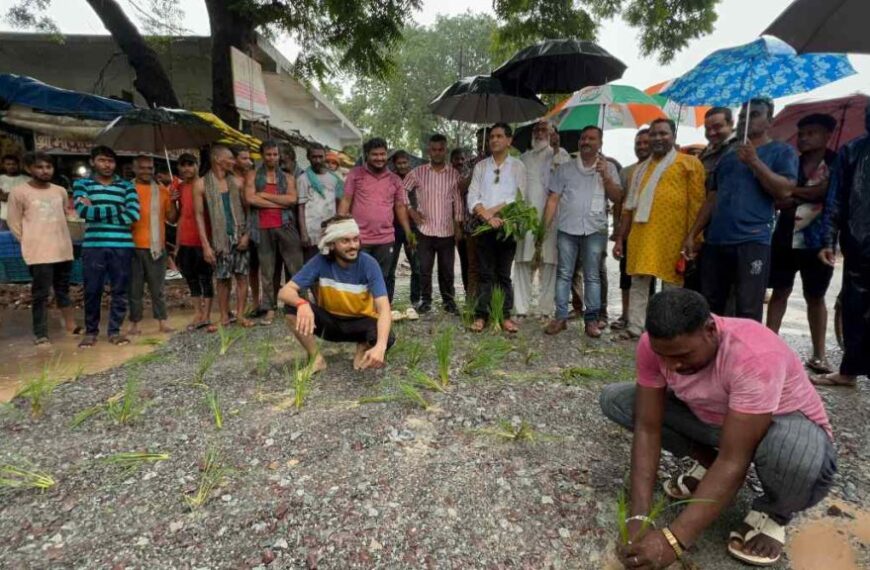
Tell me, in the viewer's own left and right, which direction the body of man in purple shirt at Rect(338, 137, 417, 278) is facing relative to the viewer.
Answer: facing the viewer

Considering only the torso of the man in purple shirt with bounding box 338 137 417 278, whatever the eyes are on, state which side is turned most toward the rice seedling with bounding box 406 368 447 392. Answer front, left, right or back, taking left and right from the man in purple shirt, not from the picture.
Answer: front

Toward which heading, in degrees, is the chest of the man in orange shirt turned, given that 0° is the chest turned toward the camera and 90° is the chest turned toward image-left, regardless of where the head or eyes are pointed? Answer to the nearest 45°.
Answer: approximately 0°

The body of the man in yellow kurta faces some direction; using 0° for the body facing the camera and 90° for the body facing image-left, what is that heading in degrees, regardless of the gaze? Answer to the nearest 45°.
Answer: approximately 45°

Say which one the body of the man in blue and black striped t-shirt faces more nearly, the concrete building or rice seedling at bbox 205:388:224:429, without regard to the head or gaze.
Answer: the rice seedling

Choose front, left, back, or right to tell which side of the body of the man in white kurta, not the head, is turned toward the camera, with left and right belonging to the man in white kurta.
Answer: front

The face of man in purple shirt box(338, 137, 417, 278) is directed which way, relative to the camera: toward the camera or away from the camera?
toward the camera

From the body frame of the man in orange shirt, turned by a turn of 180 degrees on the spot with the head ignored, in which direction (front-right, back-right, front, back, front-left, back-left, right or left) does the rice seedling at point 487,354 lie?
back-right

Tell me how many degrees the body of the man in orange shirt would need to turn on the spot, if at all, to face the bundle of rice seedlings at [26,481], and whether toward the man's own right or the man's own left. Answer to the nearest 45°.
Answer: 0° — they already face it

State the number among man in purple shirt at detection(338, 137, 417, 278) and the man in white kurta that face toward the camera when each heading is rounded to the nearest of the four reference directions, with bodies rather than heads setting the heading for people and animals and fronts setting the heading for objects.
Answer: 2

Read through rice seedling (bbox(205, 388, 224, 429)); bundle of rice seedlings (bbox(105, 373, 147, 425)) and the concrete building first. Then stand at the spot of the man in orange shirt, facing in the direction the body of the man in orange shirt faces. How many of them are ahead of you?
2

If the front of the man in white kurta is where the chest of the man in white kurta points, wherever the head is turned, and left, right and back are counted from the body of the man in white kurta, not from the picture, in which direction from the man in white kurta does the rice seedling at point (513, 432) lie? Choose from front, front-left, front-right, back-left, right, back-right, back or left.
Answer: front

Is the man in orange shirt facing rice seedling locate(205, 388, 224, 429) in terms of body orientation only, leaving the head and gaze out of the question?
yes
